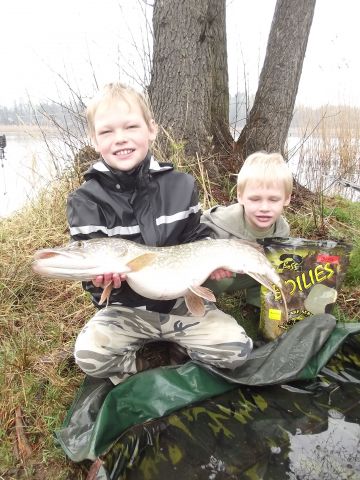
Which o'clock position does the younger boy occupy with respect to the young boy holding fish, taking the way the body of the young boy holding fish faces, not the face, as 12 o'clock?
The younger boy is roughly at 8 o'clock from the young boy holding fish.

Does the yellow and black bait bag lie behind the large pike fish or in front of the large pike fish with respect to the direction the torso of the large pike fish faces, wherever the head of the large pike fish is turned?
behind

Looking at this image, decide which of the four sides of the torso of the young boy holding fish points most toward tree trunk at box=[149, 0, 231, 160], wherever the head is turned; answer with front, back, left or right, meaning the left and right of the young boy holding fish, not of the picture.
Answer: back

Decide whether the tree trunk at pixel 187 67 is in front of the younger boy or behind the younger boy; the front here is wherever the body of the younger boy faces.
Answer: behind

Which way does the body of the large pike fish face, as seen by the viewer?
to the viewer's left

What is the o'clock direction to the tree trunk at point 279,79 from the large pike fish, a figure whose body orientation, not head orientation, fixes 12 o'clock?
The tree trunk is roughly at 4 o'clock from the large pike fish.

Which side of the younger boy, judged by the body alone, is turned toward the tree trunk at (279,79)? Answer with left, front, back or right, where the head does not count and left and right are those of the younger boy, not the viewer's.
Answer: back

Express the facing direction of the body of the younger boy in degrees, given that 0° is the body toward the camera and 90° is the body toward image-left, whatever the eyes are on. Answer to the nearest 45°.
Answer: approximately 0°

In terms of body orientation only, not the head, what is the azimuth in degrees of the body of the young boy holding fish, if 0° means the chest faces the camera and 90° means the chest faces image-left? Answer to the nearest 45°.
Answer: approximately 0°
